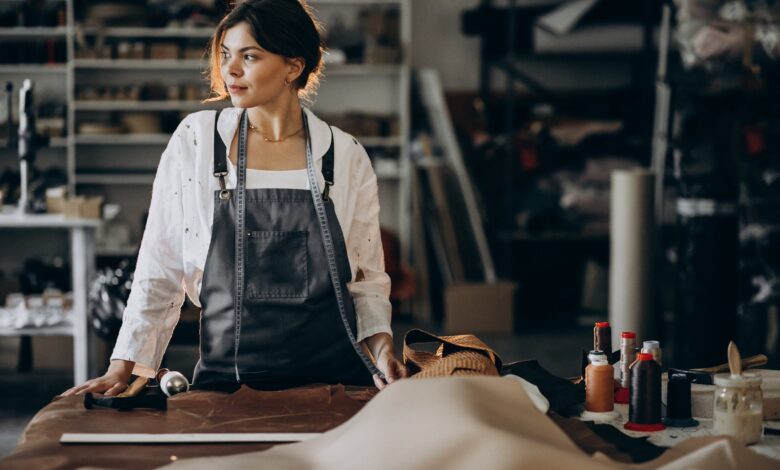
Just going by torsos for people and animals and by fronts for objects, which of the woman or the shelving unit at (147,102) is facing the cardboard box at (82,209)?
the shelving unit

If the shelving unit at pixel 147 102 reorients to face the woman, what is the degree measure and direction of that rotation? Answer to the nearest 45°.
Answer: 0° — it already faces them

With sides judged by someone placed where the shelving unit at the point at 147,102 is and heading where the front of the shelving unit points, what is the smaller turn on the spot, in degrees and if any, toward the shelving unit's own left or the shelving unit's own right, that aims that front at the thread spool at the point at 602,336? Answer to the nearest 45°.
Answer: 0° — it already faces it

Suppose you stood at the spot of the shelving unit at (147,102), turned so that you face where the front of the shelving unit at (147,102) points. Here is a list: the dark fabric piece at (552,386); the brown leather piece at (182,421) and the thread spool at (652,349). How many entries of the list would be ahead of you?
3

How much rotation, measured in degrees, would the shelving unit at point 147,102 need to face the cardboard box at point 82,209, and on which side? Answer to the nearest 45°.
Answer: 0° — it already faces it

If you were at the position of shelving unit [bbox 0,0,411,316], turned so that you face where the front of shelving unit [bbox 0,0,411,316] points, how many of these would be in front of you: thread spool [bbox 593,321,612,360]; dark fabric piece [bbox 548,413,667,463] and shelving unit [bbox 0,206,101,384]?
3

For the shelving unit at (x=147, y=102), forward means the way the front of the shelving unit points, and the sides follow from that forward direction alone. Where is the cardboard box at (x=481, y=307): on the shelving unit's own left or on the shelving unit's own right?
on the shelving unit's own left

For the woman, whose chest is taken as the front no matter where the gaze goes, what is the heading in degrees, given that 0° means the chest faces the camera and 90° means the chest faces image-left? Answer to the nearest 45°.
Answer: approximately 0°

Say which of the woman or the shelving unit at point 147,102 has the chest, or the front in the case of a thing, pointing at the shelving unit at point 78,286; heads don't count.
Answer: the shelving unit at point 147,102

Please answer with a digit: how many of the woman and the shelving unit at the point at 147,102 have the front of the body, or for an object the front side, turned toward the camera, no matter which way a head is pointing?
2
